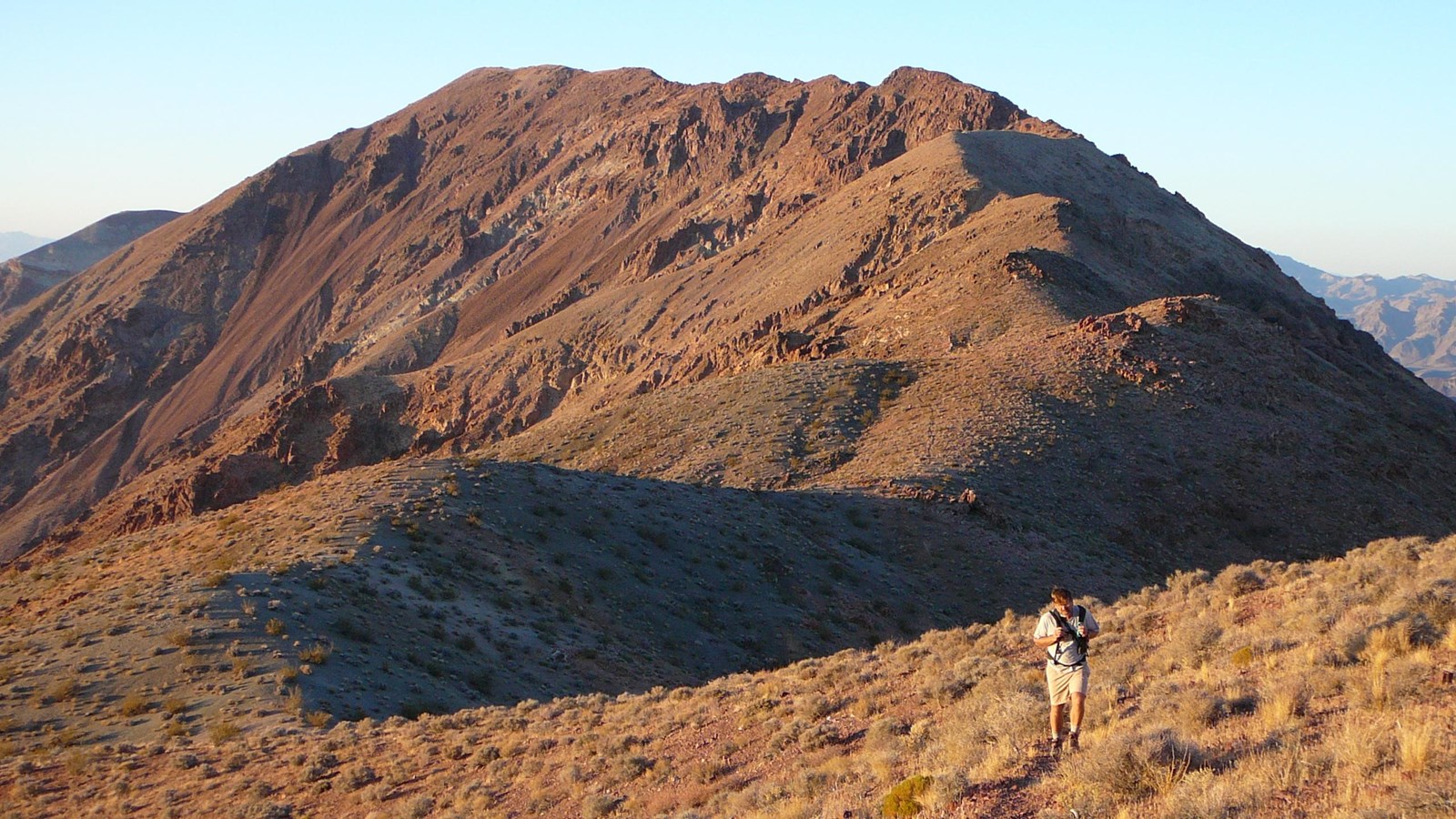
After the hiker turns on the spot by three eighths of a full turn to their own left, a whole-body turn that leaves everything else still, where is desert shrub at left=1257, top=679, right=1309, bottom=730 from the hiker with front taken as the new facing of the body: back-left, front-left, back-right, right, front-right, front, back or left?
front-right

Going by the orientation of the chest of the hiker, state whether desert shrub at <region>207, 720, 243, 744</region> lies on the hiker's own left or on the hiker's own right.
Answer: on the hiker's own right

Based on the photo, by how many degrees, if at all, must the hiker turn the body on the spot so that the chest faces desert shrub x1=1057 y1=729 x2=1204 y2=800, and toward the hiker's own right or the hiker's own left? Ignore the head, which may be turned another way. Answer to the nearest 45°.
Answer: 0° — they already face it

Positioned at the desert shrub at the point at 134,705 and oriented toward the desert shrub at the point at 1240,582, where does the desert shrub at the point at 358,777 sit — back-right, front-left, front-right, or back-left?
front-right

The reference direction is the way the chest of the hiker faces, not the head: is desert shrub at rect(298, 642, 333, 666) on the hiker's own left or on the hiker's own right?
on the hiker's own right

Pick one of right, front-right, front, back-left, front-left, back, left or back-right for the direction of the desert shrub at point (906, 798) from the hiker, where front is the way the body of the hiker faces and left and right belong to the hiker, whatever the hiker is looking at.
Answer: front-right

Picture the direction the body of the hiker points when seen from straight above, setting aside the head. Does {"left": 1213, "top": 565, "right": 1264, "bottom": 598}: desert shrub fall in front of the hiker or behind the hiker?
behind

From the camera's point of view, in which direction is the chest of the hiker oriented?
toward the camera

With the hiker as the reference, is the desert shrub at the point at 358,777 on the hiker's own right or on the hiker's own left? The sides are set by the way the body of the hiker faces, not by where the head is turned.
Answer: on the hiker's own right
